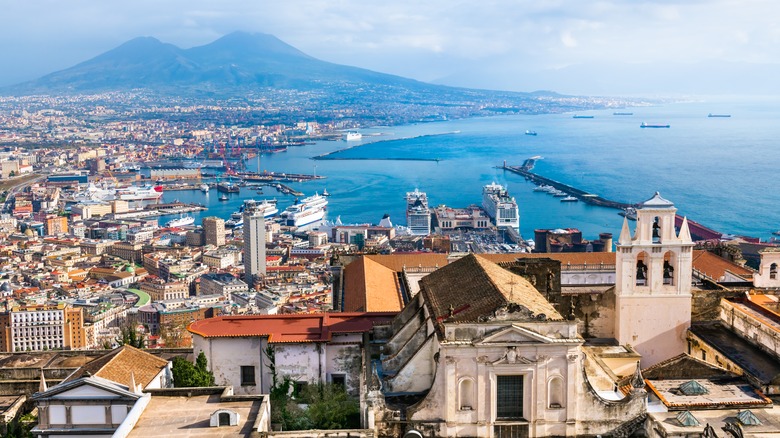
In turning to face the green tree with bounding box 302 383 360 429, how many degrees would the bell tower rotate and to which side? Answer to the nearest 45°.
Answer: approximately 45° to its right

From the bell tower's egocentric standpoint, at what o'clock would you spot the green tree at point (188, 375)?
The green tree is roughly at 2 o'clock from the bell tower.

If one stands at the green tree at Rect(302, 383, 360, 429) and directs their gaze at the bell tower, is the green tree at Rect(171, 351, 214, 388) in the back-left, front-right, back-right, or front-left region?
back-left

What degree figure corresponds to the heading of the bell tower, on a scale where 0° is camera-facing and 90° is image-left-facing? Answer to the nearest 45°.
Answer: approximately 0°

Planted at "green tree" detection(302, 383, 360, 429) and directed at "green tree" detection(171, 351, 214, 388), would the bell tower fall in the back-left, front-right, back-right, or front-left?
back-right
